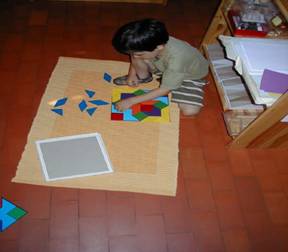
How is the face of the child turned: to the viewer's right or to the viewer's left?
to the viewer's left

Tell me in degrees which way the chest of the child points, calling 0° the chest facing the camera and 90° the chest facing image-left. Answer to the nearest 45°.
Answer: approximately 90°

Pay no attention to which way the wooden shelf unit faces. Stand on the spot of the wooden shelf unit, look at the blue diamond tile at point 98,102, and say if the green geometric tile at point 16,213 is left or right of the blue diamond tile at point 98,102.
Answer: left

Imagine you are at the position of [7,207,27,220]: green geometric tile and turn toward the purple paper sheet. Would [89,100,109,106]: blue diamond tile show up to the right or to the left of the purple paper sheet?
left
